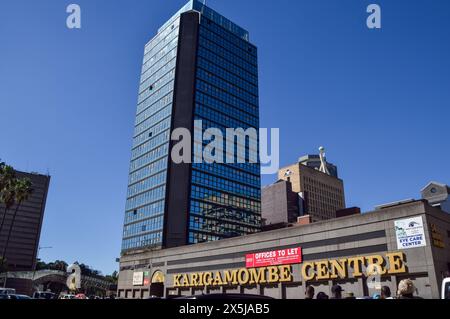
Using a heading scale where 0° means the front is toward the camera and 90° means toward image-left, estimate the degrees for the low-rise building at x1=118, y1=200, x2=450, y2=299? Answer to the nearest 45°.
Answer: approximately 45°

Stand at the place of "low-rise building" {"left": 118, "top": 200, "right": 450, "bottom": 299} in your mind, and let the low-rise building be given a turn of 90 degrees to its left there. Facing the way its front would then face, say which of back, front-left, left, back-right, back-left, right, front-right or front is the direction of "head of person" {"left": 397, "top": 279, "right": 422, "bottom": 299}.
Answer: front-right
